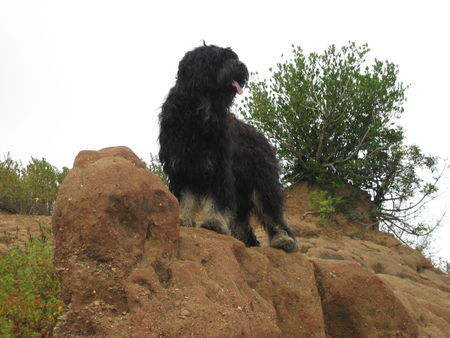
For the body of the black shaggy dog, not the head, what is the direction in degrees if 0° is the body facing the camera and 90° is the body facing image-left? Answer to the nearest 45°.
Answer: approximately 45°

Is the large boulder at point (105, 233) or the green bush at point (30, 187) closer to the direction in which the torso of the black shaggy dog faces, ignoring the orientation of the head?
the large boulder

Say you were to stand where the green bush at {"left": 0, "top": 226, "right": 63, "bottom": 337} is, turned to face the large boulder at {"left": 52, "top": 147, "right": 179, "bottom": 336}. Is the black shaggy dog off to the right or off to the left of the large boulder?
left

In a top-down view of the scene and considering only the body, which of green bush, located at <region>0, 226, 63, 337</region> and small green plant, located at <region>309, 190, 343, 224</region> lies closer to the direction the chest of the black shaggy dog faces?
the green bush

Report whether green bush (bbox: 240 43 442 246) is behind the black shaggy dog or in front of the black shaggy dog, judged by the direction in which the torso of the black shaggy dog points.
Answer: behind

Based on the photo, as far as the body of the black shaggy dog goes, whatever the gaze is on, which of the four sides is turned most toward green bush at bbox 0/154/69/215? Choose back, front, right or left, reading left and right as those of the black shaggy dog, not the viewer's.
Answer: right

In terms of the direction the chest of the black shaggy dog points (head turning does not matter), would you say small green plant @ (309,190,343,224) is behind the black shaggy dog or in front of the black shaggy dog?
behind

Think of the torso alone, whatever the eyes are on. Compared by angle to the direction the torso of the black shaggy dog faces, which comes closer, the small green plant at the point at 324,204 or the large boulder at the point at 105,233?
the large boulder

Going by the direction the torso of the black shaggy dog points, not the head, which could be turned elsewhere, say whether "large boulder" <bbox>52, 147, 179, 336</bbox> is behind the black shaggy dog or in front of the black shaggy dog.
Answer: in front
